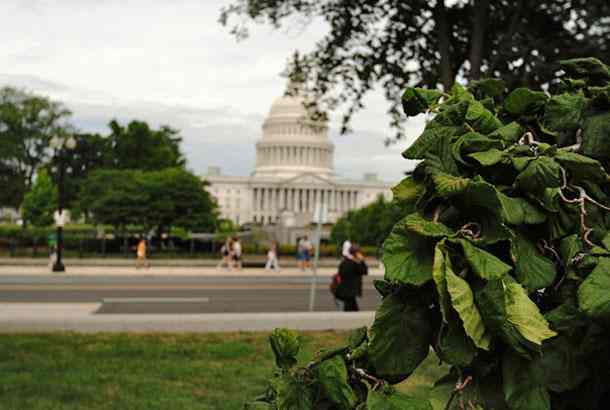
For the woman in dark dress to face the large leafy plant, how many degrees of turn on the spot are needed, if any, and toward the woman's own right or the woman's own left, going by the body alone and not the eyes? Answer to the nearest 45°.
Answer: approximately 90° to the woman's own right
